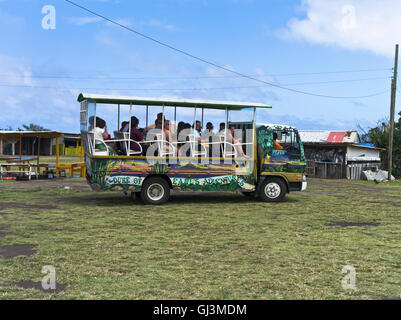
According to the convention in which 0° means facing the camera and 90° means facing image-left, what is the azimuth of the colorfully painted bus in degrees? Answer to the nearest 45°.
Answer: approximately 270°

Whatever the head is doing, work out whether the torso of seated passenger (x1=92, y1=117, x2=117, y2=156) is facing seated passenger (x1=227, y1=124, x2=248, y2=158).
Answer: yes

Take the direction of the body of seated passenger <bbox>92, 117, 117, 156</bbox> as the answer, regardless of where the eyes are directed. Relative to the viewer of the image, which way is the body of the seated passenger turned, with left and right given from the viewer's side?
facing to the right of the viewer

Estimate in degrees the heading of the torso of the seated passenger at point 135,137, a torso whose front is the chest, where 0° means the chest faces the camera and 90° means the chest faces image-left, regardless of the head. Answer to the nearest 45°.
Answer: approximately 270°

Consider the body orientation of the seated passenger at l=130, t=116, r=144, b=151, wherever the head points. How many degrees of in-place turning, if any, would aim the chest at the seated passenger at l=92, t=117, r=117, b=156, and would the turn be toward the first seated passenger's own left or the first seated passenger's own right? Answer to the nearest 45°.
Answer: approximately 180°

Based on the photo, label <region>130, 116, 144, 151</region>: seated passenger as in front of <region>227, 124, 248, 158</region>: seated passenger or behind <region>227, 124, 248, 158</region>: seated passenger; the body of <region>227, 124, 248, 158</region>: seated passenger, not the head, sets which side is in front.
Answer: behind

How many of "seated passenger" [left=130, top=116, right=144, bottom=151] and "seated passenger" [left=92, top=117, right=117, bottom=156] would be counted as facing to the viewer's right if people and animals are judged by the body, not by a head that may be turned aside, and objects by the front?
2

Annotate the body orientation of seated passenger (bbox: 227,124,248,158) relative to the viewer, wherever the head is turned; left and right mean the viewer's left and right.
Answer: facing to the right of the viewer

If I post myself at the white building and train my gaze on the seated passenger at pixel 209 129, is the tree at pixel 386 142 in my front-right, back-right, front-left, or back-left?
back-left

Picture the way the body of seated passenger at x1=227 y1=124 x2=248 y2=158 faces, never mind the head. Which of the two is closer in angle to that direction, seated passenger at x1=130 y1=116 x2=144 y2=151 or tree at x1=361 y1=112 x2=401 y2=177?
the tree

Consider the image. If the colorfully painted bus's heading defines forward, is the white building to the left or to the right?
on its left
